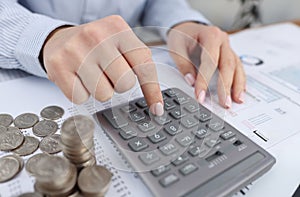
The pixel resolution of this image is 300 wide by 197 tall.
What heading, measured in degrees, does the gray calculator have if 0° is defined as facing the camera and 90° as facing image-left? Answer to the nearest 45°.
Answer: approximately 135°

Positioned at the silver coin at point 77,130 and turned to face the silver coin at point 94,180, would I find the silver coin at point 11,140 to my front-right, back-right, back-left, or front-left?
back-right
